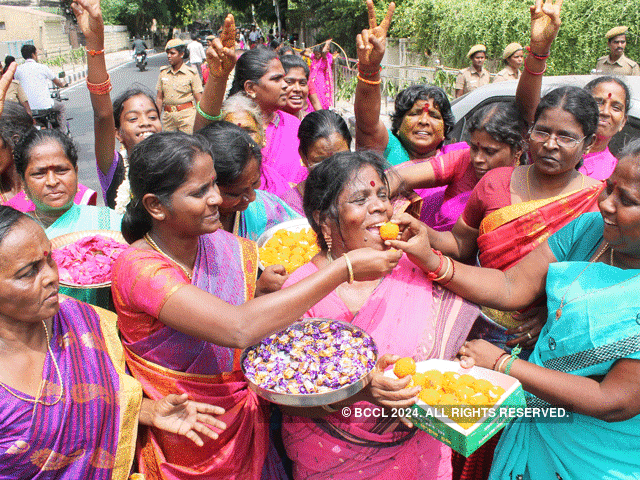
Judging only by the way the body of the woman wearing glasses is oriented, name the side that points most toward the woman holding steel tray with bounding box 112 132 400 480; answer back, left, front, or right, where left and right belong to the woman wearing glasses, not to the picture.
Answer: front

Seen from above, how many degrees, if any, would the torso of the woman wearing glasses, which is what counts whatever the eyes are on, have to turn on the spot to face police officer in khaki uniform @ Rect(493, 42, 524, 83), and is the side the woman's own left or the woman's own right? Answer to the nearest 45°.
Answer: approximately 135° to the woman's own right

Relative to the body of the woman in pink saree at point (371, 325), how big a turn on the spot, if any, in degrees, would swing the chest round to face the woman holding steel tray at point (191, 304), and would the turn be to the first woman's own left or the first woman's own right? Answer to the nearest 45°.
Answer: approximately 135° to the first woman's own right

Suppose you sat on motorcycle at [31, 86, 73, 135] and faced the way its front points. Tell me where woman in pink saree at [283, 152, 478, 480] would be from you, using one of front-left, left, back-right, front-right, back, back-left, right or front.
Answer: right

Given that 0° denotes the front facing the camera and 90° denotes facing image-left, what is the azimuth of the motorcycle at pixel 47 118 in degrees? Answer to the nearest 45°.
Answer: approximately 270°

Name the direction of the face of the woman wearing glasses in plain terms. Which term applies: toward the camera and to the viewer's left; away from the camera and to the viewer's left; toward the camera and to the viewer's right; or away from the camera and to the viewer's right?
toward the camera and to the viewer's left

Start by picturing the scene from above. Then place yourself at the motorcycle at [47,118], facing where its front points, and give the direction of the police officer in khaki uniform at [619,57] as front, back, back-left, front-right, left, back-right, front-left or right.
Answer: front-right

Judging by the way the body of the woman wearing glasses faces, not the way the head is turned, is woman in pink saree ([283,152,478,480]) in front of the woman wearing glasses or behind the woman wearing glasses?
in front

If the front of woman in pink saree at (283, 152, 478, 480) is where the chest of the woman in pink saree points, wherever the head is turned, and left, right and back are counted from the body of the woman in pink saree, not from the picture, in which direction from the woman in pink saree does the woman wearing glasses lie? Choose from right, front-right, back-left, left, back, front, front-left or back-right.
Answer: left

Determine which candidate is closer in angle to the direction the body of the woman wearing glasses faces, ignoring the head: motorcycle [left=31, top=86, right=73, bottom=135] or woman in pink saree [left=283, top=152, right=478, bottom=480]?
the woman in pink saree
